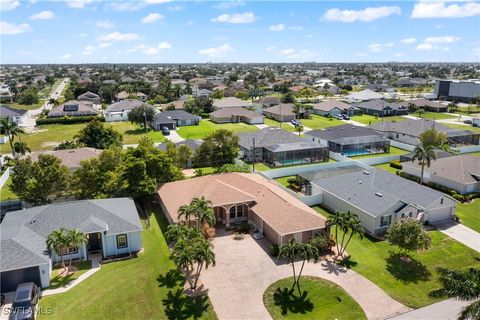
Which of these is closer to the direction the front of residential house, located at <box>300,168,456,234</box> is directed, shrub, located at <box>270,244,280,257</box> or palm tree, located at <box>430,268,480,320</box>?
the palm tree

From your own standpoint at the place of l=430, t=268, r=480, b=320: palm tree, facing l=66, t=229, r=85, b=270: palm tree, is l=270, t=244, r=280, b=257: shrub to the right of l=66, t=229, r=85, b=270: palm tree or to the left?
right

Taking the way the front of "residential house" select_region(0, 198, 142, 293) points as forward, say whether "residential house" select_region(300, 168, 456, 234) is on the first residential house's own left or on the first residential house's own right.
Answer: on the first residential house's own left

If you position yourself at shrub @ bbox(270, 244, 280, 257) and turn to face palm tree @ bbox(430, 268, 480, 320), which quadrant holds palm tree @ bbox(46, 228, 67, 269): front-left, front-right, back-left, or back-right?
back-right

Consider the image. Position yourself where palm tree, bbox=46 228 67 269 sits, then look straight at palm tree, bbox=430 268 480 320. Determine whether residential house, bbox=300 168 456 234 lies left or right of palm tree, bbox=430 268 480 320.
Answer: left

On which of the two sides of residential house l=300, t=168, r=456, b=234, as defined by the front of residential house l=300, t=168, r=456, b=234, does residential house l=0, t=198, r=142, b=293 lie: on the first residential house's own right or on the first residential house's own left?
on the first residential house's own right

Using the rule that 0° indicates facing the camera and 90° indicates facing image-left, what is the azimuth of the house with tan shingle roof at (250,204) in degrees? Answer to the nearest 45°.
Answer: approximately 315°

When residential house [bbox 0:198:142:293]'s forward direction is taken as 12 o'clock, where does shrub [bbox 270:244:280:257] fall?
The shrub is roughly at 10 o'clock from the residential house.

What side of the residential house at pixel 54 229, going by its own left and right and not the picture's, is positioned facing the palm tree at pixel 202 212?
left
